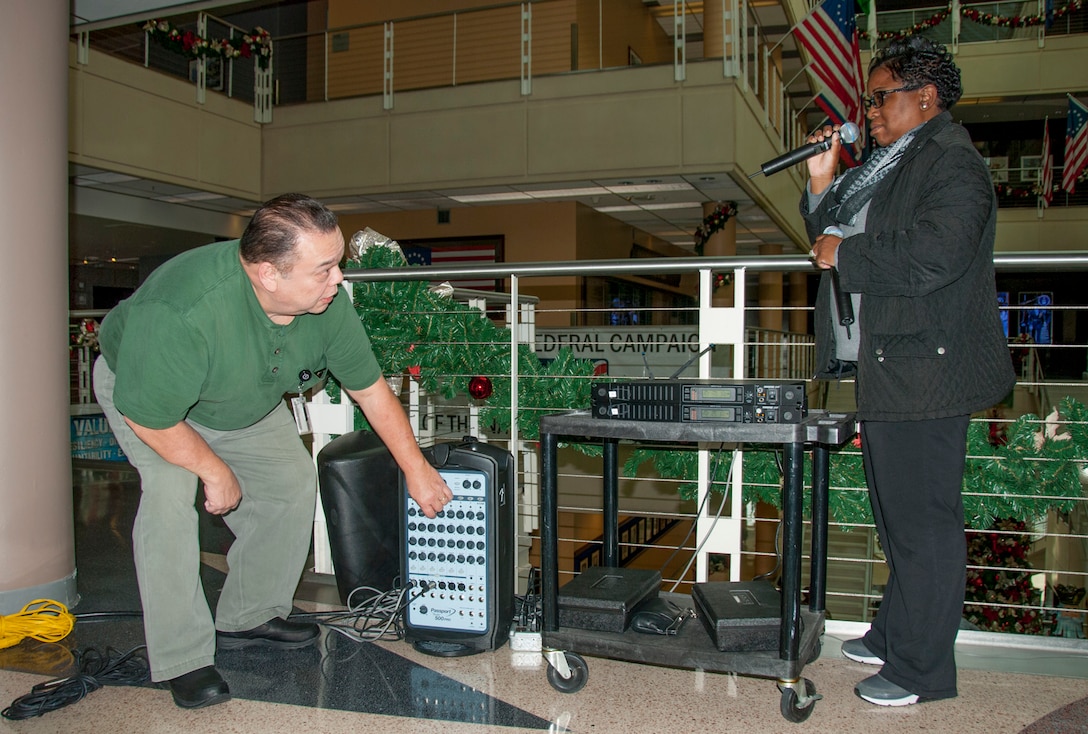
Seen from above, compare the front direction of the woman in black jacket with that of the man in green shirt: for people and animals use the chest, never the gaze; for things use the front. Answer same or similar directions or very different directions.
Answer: very different directions

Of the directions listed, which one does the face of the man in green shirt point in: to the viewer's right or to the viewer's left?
to the viewer's right

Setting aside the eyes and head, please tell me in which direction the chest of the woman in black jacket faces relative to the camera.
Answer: to the viewer's left

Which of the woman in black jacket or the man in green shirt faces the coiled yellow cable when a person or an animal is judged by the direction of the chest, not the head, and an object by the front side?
the woman in black jacket

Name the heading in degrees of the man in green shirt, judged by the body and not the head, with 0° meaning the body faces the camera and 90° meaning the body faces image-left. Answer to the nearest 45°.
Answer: approximately 315°

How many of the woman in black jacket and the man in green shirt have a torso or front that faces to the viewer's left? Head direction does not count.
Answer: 1

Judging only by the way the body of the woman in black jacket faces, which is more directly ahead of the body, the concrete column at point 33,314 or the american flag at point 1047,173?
the concrete column

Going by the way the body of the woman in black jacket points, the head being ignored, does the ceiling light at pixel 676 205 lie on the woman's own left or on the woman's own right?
on the woman's own right

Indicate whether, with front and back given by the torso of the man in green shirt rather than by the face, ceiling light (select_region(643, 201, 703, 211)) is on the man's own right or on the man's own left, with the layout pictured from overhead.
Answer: on the man's own left

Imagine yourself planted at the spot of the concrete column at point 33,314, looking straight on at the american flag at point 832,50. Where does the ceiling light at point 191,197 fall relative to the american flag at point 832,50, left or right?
left

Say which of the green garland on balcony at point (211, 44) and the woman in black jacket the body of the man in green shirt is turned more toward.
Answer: the woman in black jacket

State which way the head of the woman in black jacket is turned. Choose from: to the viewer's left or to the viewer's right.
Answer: to the viewer's left
